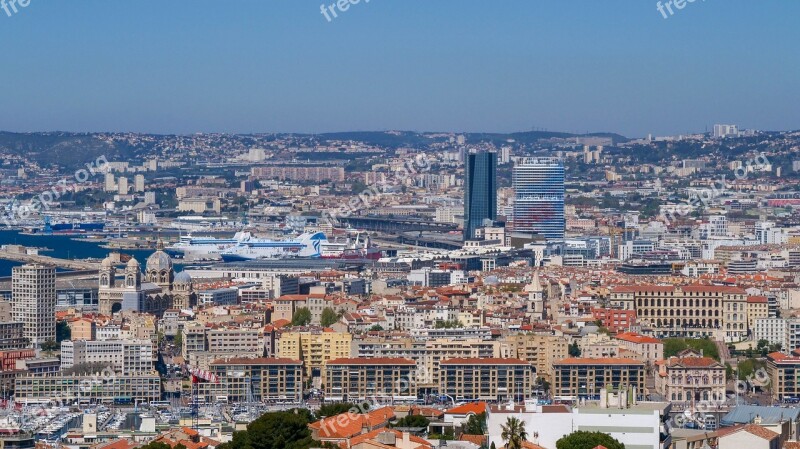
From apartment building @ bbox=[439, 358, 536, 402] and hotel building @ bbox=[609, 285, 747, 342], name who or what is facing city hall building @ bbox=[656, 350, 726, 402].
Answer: hotel building @ bbox=[609, 285, 747, 342]

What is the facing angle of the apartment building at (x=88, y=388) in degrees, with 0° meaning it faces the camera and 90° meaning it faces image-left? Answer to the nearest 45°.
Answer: approximately 0°

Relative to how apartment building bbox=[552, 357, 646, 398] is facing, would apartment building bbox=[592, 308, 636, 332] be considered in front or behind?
behind

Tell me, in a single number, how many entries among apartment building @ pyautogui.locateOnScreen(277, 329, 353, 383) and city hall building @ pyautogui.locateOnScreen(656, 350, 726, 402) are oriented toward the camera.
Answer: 2

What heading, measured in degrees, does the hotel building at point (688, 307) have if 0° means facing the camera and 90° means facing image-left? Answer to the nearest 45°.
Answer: approximately 0°

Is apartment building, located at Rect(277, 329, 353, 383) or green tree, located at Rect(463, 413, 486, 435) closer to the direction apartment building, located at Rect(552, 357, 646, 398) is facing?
the green tree

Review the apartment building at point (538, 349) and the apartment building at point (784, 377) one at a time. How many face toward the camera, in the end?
2

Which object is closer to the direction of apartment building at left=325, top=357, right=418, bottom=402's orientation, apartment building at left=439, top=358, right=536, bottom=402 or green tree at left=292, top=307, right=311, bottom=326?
the apartment building

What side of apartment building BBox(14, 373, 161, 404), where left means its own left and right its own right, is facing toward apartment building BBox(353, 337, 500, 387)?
left
